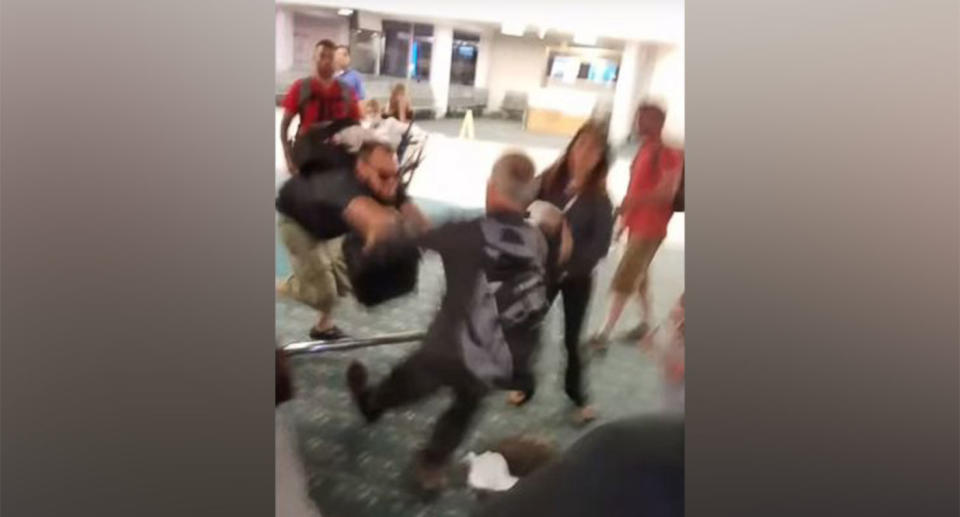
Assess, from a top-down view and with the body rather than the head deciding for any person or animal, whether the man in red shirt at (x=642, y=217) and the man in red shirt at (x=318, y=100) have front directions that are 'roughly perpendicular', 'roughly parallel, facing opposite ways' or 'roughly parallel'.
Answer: roughly perpendicular

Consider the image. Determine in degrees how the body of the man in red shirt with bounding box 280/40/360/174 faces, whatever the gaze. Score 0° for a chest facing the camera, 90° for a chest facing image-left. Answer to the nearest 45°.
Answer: approximately 0°
